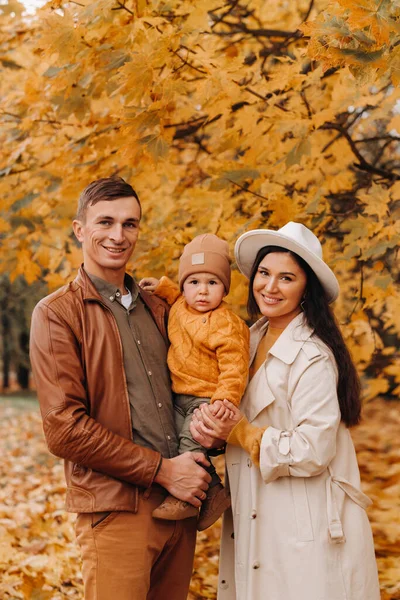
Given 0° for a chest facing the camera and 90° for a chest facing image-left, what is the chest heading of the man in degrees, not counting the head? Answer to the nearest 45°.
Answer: approximately 315°

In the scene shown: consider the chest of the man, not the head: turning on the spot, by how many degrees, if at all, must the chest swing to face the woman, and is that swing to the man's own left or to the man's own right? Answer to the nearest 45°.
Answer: approximately 45° to the man's own left

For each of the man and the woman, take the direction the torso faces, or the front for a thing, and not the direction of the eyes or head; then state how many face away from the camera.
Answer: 0

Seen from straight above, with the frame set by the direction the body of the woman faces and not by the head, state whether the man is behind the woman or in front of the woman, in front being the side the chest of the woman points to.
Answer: in front

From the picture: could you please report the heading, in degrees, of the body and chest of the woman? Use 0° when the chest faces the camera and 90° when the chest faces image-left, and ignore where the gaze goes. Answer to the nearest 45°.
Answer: approximately 45°
